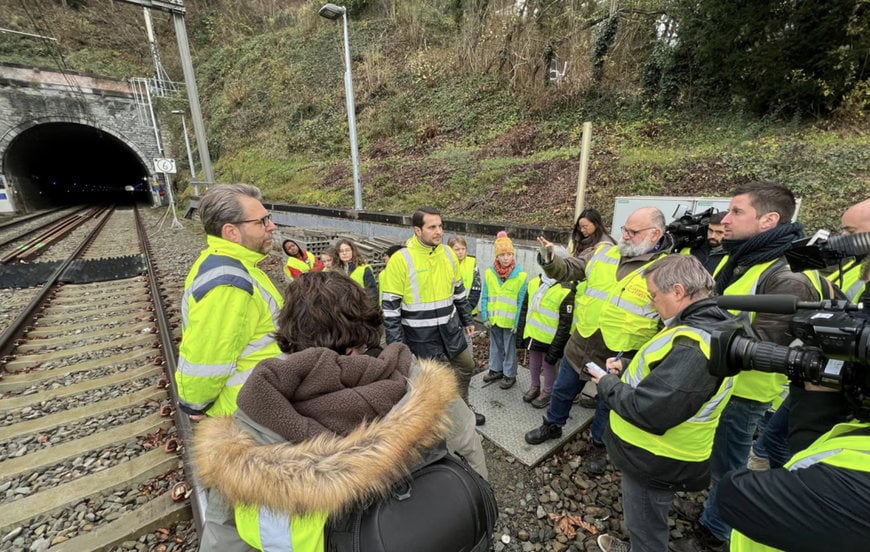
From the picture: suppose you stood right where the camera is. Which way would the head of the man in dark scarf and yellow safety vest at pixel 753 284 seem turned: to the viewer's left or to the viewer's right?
to the viewer's left

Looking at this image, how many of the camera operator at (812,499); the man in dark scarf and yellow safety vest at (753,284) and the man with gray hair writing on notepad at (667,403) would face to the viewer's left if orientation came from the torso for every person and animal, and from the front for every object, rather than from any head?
3

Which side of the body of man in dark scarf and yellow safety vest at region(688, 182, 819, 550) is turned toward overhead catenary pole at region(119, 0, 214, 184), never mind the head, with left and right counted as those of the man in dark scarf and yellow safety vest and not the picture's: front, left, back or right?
front

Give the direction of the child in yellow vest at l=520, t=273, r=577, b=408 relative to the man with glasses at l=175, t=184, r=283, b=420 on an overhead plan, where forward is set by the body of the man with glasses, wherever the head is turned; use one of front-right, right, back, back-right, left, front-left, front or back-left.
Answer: front

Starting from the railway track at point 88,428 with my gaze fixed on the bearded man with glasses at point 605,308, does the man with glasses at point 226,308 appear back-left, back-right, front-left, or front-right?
front-right

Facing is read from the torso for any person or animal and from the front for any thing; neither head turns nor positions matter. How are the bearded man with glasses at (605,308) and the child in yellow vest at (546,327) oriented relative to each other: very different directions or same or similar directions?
same or similar directions

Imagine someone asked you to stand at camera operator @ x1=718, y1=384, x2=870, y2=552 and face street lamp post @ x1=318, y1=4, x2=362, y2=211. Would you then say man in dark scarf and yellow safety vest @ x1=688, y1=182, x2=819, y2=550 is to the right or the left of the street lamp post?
right

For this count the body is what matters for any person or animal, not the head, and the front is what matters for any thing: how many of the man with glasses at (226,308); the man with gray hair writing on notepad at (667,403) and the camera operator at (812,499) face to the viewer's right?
1

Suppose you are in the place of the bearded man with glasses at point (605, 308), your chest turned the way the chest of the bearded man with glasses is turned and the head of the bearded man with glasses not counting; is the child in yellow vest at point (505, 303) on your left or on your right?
on your right

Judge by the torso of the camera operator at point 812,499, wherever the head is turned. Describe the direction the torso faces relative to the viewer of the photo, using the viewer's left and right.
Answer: facing to the left of the viewer

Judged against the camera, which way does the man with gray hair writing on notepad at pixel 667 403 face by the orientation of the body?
to the viewer's left

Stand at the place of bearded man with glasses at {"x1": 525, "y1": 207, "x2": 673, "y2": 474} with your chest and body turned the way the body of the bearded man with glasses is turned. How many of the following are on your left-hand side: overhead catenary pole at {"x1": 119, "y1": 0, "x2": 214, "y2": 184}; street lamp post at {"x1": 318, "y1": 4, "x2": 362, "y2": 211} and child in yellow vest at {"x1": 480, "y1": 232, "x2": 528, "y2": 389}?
0

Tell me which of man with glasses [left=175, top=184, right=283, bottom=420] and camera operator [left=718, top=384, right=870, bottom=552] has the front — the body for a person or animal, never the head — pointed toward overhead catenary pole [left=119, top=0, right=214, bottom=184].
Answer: the camera operator

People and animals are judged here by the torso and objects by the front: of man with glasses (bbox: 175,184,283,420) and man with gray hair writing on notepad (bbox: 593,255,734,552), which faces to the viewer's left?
man with gray hair writing on notepad (bbox: 593,255,734,552)

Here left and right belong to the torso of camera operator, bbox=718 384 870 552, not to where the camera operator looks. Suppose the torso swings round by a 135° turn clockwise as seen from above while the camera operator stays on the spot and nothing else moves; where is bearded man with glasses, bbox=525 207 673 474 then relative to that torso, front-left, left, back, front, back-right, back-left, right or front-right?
left

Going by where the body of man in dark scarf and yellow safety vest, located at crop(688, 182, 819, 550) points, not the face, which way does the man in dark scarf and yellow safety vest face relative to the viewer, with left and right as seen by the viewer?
facing to the left of the viewer

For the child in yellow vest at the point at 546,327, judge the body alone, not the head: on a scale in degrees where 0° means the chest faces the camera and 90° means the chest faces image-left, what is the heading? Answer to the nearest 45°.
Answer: approximately 45°

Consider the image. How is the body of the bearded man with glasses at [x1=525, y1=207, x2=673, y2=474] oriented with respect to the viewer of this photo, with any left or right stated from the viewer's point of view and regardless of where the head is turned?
facing the viewer and to the left of the viewer
